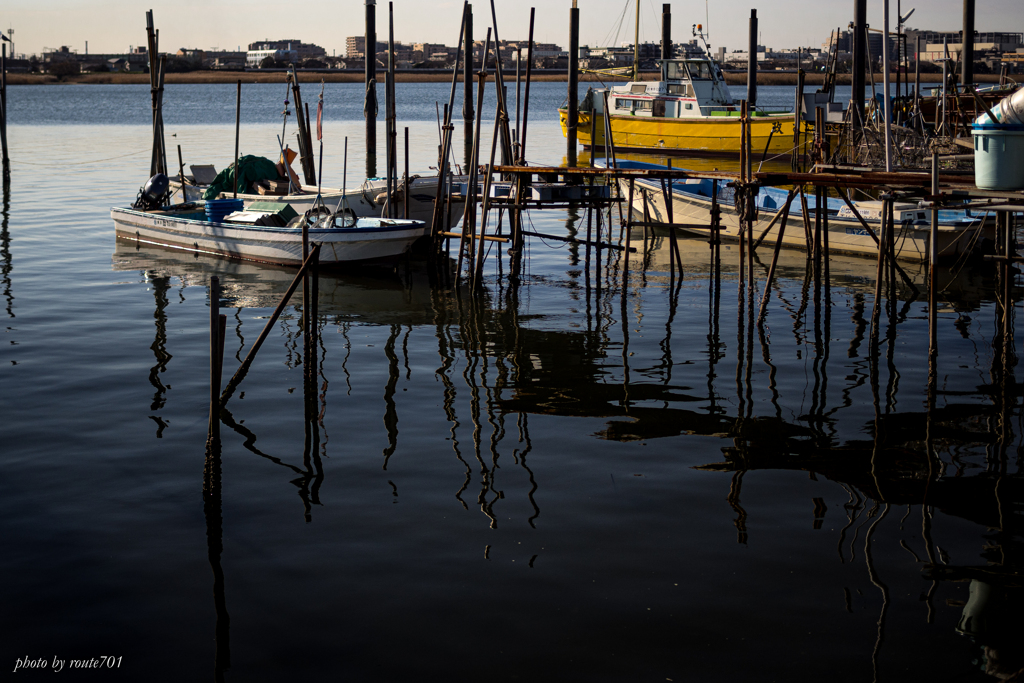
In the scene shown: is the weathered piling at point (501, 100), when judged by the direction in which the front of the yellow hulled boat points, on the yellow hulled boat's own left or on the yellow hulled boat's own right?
on the yellow hulled boat's own right
